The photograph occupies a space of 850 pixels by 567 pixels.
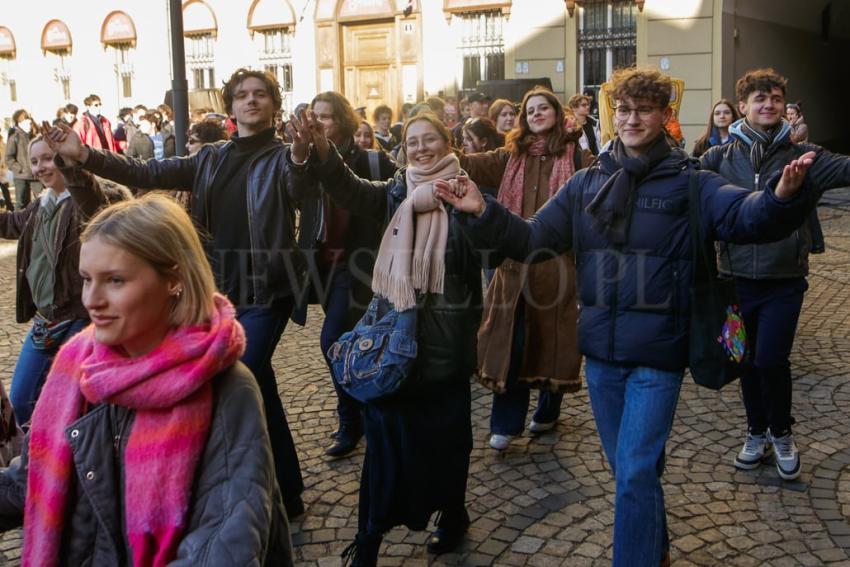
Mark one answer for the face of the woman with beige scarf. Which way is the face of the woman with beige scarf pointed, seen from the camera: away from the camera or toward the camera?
toward the camera

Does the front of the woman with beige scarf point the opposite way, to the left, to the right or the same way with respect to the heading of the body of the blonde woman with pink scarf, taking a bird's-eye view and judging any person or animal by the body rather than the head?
the same way

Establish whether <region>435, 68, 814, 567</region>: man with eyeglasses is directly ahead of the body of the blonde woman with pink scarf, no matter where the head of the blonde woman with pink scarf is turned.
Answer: no

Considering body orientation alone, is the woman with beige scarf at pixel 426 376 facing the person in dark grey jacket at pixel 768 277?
no

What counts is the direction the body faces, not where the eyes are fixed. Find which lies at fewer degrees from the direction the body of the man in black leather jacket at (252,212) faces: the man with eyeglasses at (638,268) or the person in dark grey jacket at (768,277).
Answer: the man with eyeglasses

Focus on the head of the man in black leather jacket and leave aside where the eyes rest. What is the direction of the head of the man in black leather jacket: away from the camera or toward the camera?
toward the camera

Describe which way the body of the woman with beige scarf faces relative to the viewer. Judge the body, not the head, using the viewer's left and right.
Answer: facing the viewer and to the left of the viewer

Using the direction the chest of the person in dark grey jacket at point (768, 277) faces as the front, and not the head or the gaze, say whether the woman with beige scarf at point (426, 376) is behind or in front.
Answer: in front

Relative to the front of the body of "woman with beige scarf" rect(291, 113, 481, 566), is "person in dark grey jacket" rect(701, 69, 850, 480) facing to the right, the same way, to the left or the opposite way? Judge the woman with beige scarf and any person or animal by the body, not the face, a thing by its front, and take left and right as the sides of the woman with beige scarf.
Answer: the same way

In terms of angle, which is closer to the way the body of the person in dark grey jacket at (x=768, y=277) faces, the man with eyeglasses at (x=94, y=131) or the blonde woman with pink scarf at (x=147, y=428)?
the blonde woman with pink scarf

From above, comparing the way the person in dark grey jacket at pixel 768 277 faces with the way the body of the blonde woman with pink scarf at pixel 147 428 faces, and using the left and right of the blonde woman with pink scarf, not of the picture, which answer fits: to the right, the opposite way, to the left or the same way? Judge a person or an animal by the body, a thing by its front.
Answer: the same way

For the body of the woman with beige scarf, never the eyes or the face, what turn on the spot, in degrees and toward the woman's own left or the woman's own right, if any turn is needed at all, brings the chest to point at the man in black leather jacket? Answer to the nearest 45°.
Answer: approximately 90° to the woman's own right

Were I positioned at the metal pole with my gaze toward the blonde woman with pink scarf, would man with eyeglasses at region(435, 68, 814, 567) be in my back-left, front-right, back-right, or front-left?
front-left

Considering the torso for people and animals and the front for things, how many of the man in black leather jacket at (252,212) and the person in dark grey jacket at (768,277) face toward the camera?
2

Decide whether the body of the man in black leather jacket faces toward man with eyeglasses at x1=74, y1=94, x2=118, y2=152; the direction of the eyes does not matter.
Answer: no

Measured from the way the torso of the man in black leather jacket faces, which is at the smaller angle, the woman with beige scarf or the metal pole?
the woman with beige scarf

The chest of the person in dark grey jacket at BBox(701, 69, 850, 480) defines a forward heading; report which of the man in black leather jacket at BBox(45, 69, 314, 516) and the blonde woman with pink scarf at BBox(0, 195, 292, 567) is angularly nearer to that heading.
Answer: the blonde woman with pink scarf

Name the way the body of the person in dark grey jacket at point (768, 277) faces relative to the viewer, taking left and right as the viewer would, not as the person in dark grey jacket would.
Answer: facing the viewer

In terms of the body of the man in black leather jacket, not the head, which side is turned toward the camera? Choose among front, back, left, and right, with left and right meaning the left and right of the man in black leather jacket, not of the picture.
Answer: front
